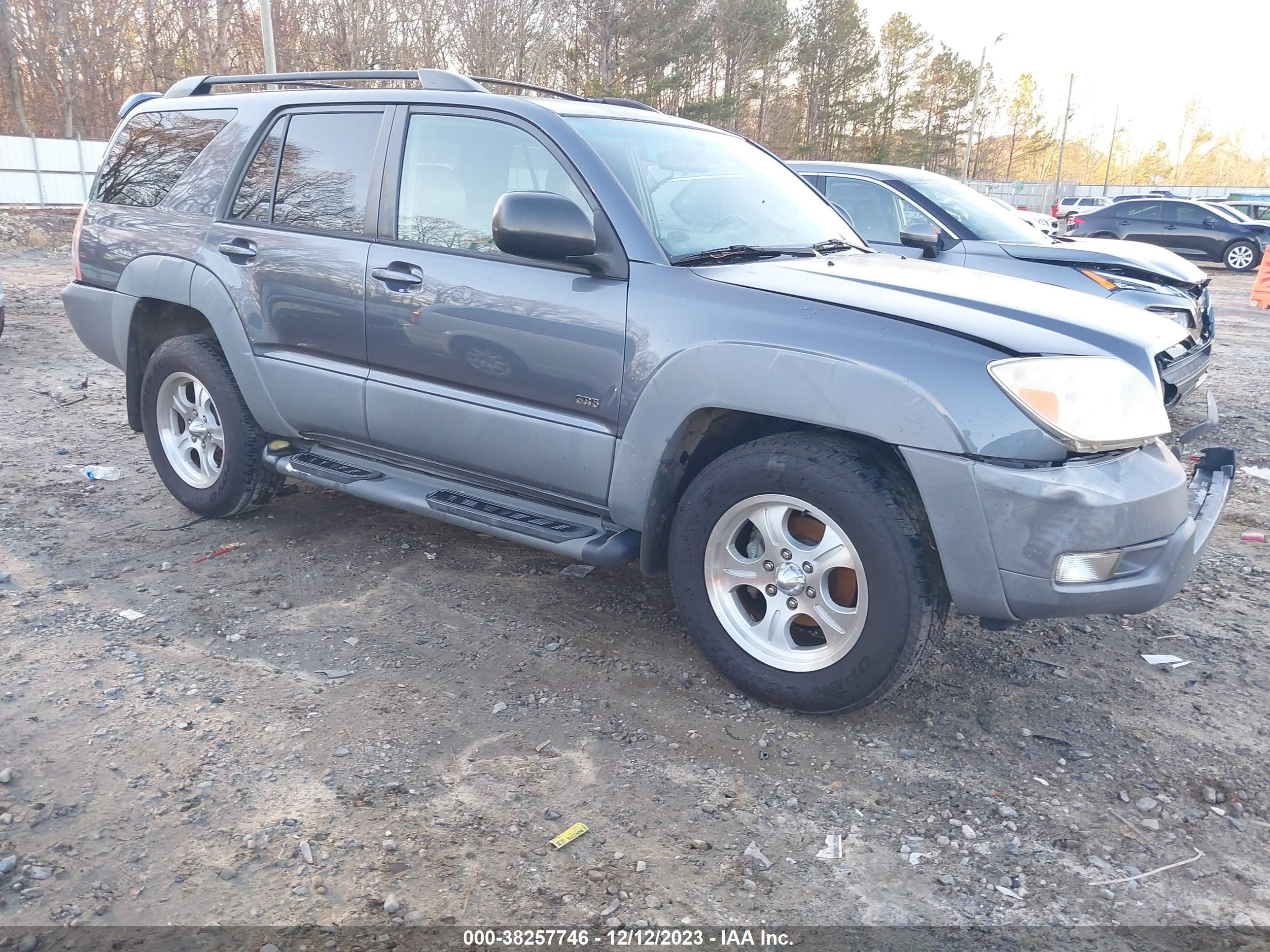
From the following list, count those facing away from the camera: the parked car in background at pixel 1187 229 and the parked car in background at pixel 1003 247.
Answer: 0

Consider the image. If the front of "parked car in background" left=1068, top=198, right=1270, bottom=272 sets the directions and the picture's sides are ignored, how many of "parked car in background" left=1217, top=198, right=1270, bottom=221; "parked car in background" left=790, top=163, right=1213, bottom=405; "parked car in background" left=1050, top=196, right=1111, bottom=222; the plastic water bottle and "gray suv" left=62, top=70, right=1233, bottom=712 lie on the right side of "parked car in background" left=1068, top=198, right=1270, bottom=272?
3

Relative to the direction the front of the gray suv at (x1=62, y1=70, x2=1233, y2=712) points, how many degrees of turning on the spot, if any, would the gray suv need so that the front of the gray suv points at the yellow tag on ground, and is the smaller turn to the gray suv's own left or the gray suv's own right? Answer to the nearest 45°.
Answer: approximately 45° to the gray suv's own right

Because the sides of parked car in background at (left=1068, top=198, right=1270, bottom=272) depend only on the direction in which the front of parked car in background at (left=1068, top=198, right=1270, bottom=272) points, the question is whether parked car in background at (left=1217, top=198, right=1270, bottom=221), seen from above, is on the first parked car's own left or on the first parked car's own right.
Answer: on the first parked car's own left

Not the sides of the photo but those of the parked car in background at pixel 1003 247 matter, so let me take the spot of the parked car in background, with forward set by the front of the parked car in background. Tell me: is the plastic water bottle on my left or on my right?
on my right

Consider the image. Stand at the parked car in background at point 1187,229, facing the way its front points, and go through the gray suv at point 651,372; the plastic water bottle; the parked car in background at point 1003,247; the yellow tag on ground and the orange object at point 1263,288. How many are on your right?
5

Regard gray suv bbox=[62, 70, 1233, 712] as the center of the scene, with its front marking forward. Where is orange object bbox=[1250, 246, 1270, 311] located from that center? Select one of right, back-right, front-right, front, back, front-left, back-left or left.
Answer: left

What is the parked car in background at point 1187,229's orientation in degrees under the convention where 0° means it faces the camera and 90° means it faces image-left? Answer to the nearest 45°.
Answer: approximately 270°

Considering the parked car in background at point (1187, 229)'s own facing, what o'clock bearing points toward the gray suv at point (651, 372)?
The gray suv is roughly at 3 o'clock from the parked car in background.

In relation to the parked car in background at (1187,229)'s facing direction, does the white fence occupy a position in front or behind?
behind

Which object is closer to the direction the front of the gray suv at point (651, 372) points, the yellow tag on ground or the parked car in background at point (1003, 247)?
the yellow tag on ground

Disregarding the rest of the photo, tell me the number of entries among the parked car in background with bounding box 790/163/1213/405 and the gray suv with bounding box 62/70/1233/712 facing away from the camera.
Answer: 0
